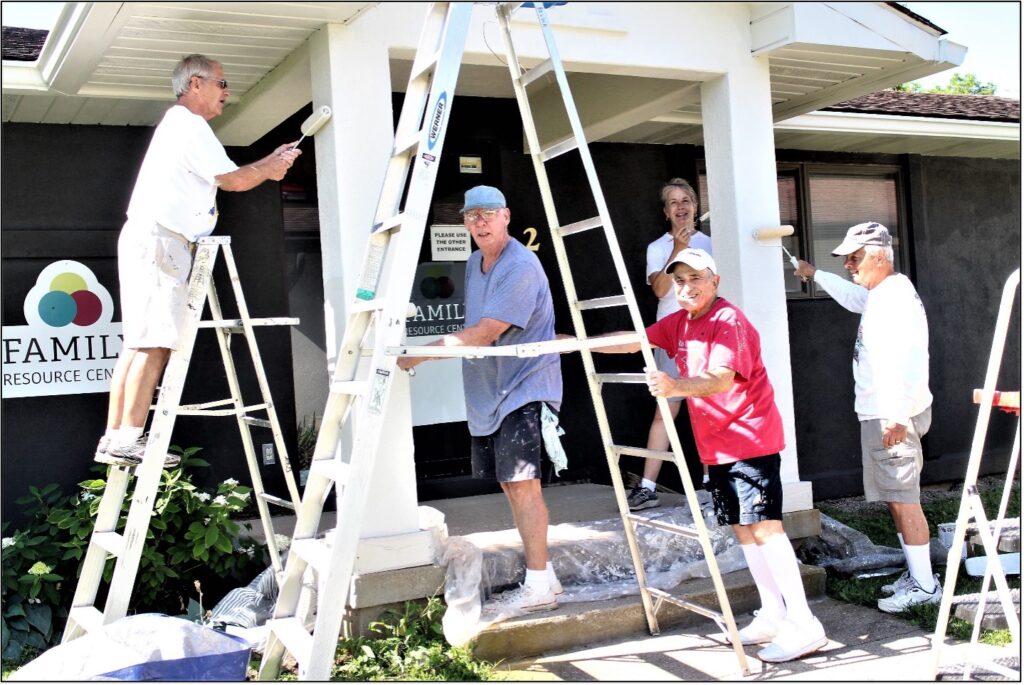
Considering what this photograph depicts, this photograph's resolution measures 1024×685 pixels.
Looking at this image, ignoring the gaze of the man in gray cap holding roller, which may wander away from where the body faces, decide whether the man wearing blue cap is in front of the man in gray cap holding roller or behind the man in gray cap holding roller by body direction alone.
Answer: in front

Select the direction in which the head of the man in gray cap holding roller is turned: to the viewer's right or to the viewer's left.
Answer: to the viewer's left

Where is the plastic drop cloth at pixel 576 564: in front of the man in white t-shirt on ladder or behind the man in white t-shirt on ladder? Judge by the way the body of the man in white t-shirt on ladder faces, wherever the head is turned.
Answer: in front

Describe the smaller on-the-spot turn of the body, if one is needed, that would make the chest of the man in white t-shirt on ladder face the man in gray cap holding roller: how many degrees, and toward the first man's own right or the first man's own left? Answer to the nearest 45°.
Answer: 0° — they already face them

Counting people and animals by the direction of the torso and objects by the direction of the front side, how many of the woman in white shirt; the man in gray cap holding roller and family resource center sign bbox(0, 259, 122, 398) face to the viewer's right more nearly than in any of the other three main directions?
0

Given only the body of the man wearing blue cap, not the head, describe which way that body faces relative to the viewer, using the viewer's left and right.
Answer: facing the viewer and to the left of the viewer

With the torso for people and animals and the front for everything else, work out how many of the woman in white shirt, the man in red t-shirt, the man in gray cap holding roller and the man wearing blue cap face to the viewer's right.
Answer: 0

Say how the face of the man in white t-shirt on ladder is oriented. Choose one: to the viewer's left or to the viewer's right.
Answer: to the viewer's right

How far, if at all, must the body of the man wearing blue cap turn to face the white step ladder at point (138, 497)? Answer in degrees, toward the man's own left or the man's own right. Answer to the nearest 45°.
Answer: approximately 45° to the man's own right

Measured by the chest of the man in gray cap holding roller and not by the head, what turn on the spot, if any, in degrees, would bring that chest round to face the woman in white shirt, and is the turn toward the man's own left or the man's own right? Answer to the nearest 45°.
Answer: approximately 45° to the man's own right

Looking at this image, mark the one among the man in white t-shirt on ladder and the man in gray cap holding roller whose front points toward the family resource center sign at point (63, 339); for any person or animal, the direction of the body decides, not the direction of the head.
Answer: the man in gray cap holding roller

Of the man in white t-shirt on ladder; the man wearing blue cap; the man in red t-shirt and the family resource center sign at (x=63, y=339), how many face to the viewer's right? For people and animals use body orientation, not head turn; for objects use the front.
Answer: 1

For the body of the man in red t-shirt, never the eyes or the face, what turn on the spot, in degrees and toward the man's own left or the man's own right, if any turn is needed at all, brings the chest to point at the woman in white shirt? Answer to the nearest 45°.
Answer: approximately 135° to the man's own right

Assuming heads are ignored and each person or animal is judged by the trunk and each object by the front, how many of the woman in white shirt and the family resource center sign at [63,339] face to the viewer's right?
0

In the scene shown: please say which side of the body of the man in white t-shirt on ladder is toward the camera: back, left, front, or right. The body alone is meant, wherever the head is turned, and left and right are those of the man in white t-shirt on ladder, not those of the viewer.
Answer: right

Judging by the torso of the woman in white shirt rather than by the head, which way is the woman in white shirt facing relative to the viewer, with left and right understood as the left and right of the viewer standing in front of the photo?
facing the viewer

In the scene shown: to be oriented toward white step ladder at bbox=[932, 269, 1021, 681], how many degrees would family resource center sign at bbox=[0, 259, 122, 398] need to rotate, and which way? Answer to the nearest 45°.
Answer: approximately 45° to its left

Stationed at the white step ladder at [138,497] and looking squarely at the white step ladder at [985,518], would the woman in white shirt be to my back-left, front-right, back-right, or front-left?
front-left

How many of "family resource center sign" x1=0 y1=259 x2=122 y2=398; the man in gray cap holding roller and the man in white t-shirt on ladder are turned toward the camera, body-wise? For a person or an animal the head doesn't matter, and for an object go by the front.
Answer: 1

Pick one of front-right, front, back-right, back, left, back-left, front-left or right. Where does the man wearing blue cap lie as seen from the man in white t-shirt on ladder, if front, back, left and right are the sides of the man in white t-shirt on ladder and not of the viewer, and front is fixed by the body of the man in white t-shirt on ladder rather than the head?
front

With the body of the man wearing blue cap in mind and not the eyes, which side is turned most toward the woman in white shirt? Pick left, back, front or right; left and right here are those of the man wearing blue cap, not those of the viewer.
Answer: back
